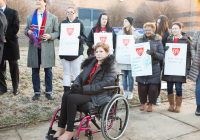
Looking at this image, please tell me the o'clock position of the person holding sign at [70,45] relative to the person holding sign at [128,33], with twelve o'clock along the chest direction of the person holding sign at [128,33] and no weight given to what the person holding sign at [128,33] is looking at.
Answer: the person holding sign at [70,45] is roughly at 2 o'clock from the person holding sign at [128,33].

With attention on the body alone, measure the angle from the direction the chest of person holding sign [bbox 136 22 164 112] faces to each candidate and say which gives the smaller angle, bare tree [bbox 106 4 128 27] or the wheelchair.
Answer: the wheelchair

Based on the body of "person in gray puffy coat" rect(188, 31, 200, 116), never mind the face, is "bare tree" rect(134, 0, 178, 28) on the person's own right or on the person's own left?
on the person's own right

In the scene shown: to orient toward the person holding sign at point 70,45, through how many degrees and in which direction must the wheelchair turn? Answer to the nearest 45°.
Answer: approximately 135° to its right

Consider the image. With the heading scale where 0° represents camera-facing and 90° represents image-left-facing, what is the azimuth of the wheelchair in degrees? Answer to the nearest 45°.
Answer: approximately 45°

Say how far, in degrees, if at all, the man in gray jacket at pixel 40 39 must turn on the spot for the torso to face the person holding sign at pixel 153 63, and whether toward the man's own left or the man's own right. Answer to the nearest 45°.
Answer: approximately 90° to the man's own left

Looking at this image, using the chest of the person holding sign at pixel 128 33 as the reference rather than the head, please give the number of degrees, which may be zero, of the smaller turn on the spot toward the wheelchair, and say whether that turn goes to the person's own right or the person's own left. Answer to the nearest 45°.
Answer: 0° — they already face it

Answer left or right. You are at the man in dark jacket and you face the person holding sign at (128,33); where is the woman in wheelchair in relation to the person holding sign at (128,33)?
right

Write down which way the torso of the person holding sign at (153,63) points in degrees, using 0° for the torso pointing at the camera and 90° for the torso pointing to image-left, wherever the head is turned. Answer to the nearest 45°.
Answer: approximately 45°

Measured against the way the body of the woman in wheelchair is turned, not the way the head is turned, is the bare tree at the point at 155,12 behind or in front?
behind
